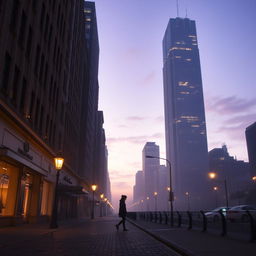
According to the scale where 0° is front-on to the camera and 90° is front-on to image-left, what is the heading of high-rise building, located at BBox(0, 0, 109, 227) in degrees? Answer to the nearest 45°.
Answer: approximately 270°
